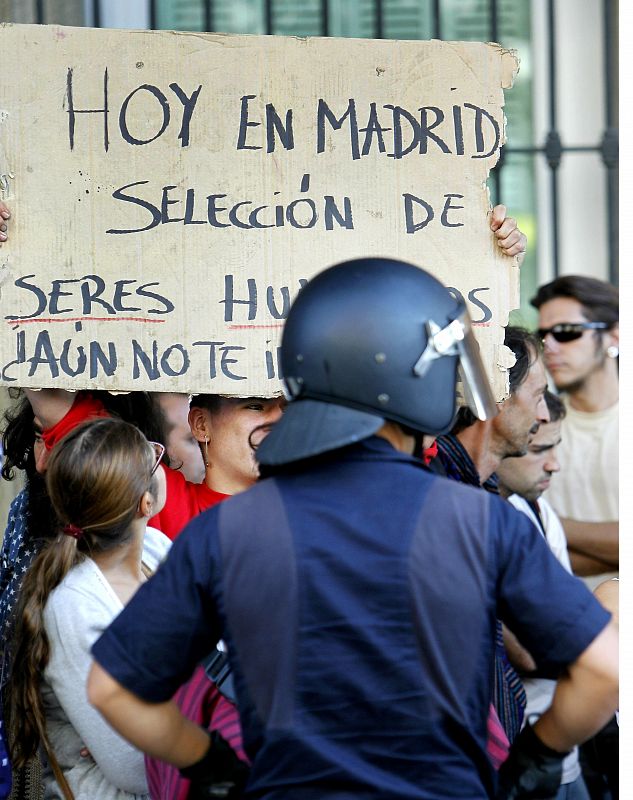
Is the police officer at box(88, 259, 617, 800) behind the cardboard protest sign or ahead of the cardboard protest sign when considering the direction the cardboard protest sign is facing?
ahead

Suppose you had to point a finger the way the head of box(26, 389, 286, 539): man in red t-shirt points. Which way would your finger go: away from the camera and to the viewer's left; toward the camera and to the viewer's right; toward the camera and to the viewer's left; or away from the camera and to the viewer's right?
toward the camera and to the viewer's right

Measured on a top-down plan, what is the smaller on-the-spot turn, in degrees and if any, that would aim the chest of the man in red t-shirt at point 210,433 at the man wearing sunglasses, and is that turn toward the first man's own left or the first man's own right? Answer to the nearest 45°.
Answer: approximately 90° to the first man's own left

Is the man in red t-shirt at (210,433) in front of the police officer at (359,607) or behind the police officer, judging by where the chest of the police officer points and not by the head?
in front

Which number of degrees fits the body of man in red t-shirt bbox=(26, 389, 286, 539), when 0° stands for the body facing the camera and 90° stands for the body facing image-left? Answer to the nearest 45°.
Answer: approximately 315°

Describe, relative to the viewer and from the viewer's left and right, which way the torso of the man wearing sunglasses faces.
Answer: facing the viewer and to the left of the viewer

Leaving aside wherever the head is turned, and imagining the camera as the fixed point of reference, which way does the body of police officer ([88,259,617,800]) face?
away from the camera

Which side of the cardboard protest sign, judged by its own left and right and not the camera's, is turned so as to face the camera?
front

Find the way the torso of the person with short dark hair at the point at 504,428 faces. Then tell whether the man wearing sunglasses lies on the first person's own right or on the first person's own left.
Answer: on the first person's own left

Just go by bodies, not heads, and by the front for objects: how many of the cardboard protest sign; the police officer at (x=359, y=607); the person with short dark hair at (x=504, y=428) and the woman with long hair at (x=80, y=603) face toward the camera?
1

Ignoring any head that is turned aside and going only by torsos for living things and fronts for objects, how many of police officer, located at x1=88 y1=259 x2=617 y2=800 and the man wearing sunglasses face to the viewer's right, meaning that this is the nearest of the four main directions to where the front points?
0
